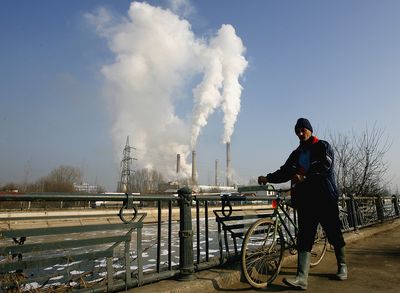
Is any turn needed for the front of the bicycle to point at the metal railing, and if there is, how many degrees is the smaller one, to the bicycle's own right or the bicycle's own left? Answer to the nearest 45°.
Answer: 0° — it already faces it

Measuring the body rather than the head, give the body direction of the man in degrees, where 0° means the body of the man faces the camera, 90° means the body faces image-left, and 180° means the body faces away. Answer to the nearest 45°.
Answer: approximately 45°

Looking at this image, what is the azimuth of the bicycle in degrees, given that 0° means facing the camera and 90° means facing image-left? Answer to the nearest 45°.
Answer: approximately 45°
